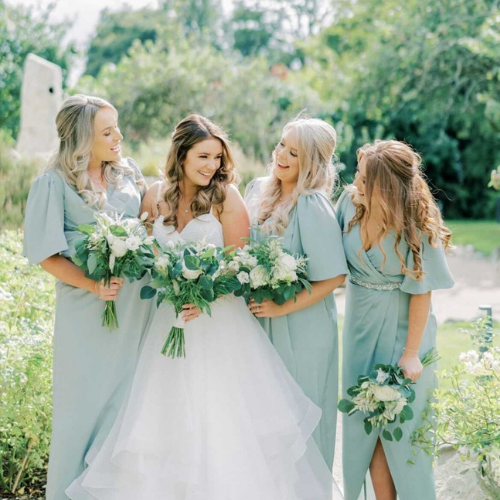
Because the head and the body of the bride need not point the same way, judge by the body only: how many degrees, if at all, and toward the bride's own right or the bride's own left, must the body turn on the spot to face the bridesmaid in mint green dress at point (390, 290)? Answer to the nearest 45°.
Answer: approximately 90° to the bride's own left

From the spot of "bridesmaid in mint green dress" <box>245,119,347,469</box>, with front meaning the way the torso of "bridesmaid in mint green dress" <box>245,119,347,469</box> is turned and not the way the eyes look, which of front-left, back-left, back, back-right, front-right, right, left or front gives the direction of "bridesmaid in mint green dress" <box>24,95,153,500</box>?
front-right

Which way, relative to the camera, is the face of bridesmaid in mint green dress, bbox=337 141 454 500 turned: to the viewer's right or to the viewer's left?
to the viewer's left

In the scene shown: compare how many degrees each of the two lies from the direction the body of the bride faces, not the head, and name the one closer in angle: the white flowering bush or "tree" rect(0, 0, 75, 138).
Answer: the white flowering bush

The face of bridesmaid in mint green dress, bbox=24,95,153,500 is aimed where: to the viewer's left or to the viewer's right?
to the viewer's right

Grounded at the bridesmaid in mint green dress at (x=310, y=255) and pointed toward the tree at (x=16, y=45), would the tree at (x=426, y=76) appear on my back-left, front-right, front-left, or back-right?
front-right

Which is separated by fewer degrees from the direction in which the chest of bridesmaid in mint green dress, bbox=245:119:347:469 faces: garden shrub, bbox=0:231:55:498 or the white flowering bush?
the garden shrub

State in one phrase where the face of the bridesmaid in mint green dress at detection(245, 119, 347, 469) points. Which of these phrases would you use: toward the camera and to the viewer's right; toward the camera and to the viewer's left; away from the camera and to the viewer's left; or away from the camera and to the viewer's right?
toward the camera and to the viewer's left

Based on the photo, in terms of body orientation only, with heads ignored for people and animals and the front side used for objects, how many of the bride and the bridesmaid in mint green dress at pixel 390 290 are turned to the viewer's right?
0

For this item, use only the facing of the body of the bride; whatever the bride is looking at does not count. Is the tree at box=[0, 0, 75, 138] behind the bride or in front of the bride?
behind

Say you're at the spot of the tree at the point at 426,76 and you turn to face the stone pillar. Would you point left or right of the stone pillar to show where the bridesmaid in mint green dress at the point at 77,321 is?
left

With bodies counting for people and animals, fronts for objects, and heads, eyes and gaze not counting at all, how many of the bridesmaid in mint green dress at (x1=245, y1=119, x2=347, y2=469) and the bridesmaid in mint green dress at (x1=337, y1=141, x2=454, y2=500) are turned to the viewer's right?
0

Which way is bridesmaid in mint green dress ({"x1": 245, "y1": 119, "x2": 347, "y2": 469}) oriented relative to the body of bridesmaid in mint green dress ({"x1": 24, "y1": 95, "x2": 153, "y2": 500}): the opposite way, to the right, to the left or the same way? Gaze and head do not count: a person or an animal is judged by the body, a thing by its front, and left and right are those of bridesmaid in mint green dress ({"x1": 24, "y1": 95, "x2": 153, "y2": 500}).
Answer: to the right

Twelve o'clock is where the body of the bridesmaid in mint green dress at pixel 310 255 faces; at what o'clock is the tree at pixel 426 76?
The tree is roughly at 5 o'clock from the bridesmaid in mint green dress.

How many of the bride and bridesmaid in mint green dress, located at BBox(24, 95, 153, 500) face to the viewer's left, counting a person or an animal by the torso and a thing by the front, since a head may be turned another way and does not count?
0

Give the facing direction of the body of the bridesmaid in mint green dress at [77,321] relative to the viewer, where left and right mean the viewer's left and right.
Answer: facing the viewer and to the right of the viewer

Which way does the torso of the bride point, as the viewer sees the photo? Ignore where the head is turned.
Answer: toward the camera

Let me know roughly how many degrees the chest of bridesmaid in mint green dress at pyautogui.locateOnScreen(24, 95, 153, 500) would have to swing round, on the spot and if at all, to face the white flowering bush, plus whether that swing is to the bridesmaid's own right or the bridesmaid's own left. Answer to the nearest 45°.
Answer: approximately 45° to the bridesmaid's own left

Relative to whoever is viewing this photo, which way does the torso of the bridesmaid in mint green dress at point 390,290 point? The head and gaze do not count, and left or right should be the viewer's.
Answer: facing the viewer and to the left of the viewer
